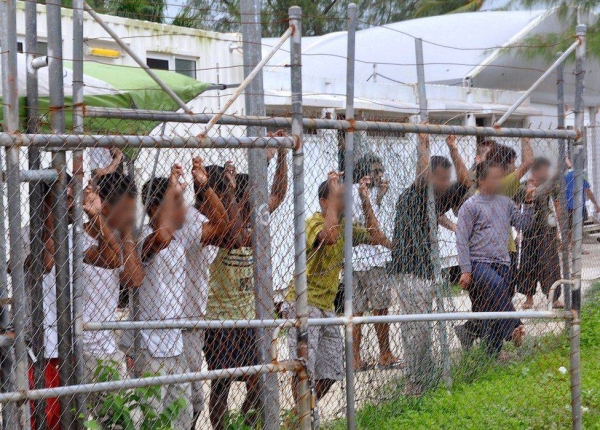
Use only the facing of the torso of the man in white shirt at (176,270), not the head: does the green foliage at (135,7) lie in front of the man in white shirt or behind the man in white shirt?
behind

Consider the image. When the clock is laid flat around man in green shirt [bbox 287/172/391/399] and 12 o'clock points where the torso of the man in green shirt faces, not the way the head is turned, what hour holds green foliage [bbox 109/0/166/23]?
The green foliage is roughly at 7 o'clock from the man in green shirt.

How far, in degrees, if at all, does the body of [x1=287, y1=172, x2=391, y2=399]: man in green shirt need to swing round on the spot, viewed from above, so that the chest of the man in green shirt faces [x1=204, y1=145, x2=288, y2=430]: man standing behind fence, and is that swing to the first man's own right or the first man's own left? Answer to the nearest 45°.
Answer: approximately 90° to the first man's own right

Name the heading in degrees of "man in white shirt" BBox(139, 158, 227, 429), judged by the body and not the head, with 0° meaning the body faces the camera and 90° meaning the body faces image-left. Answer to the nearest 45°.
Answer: approximately 315°

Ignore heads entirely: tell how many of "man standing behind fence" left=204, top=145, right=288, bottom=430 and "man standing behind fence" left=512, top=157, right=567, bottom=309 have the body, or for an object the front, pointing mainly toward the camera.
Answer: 2

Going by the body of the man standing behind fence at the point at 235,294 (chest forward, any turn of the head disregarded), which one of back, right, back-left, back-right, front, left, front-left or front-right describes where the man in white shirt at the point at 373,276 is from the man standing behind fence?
back-left

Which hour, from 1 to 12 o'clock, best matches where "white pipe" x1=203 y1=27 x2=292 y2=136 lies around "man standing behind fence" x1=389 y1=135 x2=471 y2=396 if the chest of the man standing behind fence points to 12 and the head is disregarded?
The white pipe is roughly at 2 o'clock from the man standing behind fence.

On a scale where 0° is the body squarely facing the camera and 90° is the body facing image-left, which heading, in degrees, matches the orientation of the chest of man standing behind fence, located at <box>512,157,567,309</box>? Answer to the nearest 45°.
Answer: approximately 0°

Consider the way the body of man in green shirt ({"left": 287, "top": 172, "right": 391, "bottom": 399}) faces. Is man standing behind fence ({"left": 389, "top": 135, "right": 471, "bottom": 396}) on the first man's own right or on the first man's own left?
on the first man's own left
